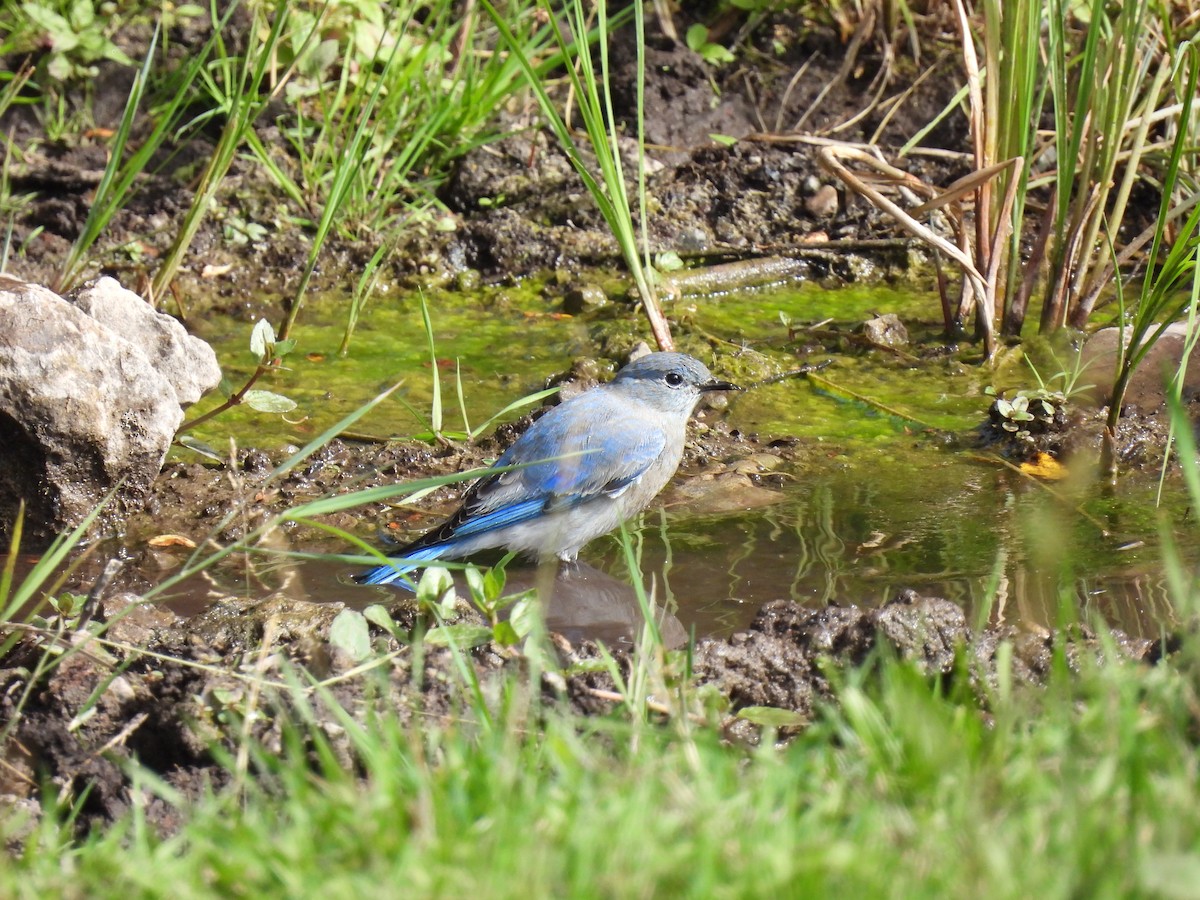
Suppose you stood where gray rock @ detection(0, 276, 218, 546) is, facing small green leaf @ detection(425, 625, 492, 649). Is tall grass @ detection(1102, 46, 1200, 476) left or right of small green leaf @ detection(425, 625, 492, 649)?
left

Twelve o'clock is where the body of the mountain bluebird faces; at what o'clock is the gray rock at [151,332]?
The gray rock is roughly at 6 o'clock from the mountain bluebird.

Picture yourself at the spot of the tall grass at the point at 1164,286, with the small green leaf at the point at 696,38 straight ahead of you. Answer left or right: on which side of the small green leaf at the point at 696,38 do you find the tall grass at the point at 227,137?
left

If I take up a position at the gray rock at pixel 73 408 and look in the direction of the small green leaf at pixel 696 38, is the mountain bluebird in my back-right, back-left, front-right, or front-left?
front-right

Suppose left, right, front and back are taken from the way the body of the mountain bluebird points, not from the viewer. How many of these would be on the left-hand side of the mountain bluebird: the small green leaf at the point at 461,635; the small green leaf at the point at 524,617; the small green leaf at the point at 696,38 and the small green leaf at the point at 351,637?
1

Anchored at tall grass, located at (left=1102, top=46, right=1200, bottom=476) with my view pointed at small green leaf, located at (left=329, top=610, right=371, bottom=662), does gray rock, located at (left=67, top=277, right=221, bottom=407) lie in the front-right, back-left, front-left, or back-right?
front-right

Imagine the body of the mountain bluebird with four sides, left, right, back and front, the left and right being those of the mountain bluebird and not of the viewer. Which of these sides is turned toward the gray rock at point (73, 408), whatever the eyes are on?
back

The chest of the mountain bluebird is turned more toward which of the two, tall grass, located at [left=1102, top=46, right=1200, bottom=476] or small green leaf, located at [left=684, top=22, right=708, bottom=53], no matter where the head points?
the tall grass

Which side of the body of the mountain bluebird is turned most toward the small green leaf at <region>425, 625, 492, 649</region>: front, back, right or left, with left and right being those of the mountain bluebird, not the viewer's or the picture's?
right

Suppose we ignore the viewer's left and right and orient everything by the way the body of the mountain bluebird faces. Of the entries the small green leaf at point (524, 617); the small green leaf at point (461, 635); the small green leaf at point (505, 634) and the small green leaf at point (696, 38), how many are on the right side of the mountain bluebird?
3

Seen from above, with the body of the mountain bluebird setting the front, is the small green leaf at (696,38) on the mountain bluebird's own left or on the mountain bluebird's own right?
on the mountain bluebird's own left

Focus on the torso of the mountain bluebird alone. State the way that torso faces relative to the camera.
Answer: to the viewer's right

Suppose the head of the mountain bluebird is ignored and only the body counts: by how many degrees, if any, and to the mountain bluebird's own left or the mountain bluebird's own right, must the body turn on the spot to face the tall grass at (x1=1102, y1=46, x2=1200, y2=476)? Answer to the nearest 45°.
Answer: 0° — it already faces it

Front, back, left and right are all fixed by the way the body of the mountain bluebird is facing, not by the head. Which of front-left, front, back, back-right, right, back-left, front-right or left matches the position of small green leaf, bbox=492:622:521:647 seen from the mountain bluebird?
right
